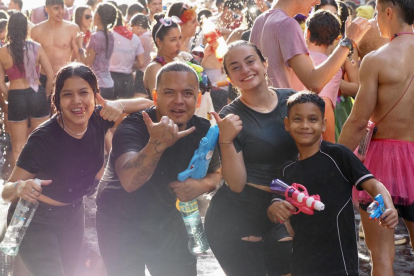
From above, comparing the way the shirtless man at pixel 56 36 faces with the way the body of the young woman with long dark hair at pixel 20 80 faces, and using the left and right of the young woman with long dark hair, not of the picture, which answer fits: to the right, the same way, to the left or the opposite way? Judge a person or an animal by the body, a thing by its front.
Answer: the opposite way

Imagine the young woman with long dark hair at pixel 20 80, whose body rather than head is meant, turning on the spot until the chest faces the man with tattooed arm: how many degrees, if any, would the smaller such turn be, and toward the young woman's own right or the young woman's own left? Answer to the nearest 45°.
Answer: approximately 180°

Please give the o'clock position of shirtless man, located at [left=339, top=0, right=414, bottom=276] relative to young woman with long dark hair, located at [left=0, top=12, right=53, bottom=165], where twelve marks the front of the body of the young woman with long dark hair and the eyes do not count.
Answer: The shirtless man is roughly at 5 o'clock from the young woman with long dark hair.

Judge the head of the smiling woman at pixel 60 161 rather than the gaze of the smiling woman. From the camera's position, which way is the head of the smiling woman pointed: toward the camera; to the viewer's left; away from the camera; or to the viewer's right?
toward the camera

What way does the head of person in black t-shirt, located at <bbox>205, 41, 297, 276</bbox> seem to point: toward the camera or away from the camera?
toward the camera

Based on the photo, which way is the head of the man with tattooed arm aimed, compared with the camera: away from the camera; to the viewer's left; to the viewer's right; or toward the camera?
toward the camera

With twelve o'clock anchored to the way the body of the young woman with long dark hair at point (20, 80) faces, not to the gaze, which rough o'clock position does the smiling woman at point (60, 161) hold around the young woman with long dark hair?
The smiling woman is roughly at 6 o'clock from the young woman with long dark hair.

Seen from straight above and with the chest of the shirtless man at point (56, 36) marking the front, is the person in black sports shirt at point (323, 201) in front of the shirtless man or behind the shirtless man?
in front

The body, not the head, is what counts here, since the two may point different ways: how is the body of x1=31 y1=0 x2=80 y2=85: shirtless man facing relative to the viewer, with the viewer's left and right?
facing the viewer

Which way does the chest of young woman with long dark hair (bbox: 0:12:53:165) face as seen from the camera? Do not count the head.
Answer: away from the camera

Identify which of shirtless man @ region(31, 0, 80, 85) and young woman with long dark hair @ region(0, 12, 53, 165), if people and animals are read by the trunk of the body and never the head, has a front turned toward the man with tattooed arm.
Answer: the shirtless man

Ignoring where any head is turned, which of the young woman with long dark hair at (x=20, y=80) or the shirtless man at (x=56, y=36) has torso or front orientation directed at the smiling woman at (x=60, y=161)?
the shirtless man

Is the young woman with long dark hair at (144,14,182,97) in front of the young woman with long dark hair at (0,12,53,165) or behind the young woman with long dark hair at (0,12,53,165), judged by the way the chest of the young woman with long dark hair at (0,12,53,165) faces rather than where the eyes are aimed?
behind

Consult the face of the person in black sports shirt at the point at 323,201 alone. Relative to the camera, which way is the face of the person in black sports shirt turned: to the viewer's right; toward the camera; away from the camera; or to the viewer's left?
toward the camera

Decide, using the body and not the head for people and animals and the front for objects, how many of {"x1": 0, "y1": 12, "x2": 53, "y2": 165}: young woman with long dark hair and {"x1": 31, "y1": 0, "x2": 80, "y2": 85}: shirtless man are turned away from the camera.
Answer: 1
